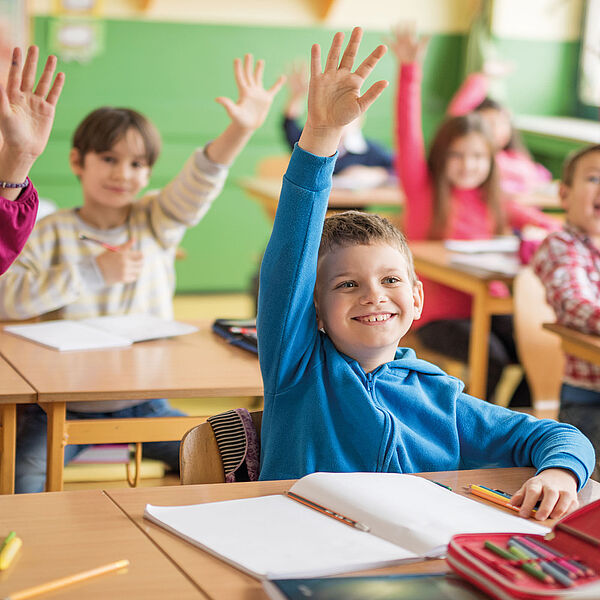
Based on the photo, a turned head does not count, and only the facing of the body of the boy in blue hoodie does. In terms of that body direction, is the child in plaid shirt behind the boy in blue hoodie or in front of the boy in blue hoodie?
behind

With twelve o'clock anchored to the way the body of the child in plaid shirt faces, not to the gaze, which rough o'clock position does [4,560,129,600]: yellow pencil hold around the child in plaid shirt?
The yellow pencil is roughly at 2 o'clock from the child in plaid shirt.

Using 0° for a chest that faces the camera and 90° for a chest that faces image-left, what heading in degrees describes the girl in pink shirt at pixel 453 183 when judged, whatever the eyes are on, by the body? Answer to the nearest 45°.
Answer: approximately 315°

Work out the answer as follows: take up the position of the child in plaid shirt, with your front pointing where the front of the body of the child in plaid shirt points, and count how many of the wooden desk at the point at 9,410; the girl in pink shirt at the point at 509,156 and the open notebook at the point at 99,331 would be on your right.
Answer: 2

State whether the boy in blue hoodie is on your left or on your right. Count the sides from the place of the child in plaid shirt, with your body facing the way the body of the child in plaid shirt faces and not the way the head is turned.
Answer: on your right

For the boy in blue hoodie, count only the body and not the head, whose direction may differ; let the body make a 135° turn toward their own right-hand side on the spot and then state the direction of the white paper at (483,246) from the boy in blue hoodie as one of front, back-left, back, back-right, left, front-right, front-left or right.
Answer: front-right

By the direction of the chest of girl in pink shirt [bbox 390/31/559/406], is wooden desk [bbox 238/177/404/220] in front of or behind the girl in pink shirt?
behind

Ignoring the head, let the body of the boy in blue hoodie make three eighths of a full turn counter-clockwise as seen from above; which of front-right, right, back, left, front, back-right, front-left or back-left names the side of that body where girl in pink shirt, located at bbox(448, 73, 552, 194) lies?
front-left

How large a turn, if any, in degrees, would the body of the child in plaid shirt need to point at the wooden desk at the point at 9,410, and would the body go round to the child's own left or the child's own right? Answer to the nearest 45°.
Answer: approximately 90° to the child's own right

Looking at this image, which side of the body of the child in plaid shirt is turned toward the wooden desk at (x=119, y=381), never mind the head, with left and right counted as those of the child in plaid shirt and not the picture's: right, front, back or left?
right

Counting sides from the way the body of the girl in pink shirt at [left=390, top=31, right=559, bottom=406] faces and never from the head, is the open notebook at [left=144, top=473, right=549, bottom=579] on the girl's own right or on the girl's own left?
on the girl's own right

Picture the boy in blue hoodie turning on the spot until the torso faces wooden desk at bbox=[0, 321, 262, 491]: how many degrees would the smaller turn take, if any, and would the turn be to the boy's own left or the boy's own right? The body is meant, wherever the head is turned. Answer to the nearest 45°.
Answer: approximately 135° to the boy's own right

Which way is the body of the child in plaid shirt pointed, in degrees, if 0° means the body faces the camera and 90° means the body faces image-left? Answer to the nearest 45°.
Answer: approximately 315°
